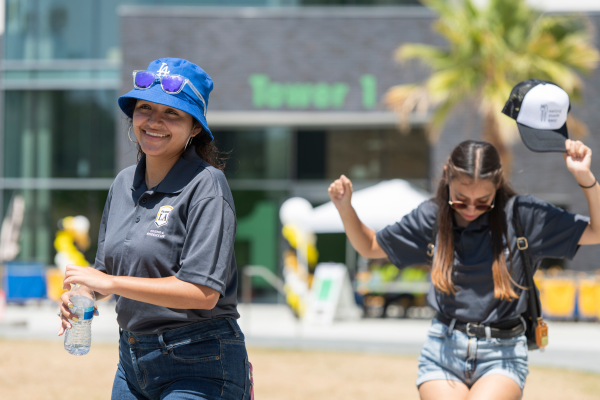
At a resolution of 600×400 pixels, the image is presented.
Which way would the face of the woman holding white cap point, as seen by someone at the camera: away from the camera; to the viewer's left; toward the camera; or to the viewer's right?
toward the camera

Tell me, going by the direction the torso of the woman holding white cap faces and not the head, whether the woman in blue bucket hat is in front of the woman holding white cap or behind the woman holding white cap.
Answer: in front

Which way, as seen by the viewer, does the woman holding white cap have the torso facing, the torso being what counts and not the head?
toward the camera

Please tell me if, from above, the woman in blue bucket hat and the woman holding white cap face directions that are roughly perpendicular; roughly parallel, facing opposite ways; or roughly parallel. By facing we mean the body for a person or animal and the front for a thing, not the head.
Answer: roughly parallel

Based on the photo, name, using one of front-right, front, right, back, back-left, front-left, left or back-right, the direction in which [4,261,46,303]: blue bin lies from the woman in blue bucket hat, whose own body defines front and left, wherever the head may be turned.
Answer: back-right

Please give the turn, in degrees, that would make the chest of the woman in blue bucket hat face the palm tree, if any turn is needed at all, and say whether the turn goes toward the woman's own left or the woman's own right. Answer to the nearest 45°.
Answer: approximately 180°

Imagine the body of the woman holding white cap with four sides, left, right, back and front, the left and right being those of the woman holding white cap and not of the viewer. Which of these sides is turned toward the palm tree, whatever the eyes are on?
back

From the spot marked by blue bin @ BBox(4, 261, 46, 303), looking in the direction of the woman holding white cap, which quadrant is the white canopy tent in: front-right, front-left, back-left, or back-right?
front-left

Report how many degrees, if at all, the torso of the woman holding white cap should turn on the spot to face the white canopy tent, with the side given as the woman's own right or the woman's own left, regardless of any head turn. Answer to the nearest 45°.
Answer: approximately 180°
